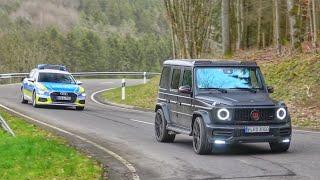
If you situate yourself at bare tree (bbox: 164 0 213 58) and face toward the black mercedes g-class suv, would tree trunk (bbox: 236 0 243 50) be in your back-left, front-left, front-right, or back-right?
back-left

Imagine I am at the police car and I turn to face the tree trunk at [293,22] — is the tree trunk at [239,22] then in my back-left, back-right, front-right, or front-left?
front-left

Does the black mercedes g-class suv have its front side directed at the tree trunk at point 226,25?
no

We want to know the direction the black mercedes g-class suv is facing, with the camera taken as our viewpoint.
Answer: facing the viewer and to the right of the viewer

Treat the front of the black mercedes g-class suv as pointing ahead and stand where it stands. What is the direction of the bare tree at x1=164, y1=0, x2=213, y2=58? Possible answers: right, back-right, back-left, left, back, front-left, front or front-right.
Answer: back-left

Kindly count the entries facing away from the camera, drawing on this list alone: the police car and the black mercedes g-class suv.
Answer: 0

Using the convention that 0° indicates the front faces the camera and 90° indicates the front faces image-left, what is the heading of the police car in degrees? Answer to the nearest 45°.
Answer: approximately 315°

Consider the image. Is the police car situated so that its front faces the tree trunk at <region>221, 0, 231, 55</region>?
no

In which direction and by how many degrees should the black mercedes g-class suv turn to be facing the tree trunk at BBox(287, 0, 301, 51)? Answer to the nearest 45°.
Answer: approximately 135° to its left

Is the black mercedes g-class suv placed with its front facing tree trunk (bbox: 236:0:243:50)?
no

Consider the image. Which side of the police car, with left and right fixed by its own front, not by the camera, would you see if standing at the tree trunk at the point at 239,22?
left

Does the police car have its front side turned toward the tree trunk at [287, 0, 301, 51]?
no

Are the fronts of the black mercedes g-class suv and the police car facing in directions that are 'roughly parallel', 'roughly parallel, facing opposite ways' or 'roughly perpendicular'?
roughly parallel

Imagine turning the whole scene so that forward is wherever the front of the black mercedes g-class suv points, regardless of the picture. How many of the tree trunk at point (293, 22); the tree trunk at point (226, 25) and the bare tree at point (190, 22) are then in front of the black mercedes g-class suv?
0

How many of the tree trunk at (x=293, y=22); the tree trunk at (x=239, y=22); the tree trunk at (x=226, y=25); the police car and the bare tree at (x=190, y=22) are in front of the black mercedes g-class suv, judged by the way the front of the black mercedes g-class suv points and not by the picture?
0
